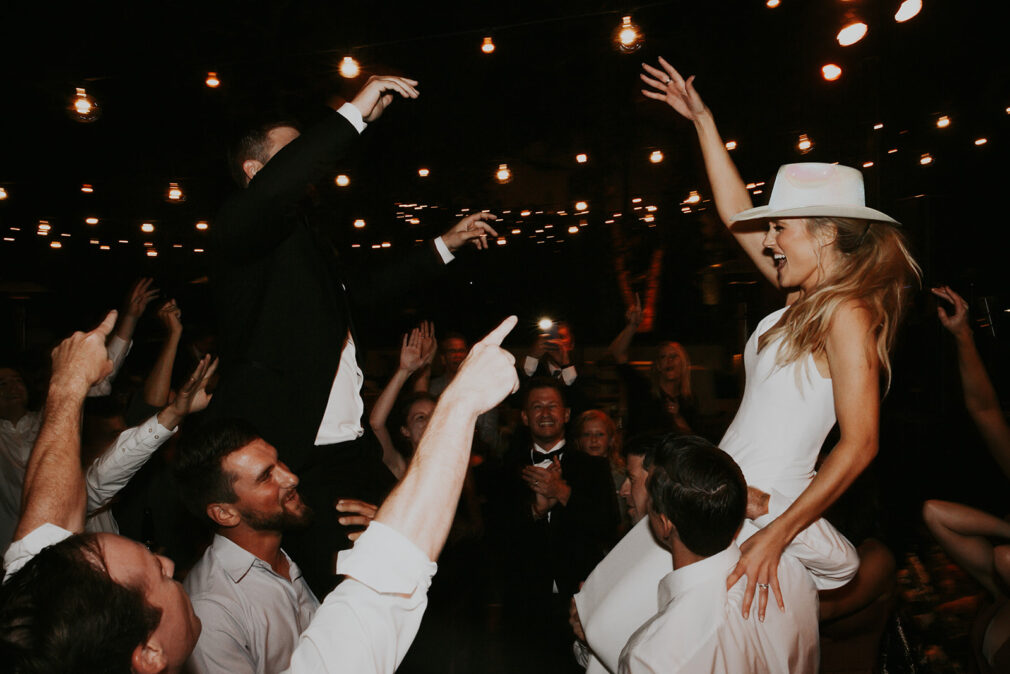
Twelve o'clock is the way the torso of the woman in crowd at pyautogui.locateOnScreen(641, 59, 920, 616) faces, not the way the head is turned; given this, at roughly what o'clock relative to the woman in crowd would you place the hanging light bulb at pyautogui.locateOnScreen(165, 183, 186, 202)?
The hanging light bulb is roughly at 1 o'clock from the woman in crowd.

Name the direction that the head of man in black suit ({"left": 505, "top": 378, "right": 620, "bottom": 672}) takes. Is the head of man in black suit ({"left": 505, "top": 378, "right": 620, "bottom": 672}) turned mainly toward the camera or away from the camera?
toward the camera

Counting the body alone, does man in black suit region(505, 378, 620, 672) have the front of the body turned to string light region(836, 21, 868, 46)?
no

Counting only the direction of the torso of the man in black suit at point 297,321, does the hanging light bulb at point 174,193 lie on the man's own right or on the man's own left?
on the man's own left

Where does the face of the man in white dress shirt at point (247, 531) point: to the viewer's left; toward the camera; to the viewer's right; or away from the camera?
to the viewer's right

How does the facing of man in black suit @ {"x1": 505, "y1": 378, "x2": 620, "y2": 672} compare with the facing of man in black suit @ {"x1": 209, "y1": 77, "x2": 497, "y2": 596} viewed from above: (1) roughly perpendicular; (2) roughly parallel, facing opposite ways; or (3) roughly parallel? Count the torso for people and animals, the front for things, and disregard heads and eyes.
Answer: roughly perpendicular

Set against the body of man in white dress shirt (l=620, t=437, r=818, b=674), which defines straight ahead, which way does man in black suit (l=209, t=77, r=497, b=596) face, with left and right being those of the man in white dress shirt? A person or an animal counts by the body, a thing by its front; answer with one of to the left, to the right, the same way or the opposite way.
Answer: to the right

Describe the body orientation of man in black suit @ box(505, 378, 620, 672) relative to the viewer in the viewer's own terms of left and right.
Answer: facing the viewer

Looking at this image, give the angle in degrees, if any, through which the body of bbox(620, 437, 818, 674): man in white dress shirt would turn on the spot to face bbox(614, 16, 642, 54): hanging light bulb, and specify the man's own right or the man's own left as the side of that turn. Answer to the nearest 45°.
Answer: approximately 45° to the man's own right

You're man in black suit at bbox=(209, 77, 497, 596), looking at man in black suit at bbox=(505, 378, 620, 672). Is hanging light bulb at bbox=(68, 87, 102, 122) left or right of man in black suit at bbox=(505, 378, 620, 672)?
left

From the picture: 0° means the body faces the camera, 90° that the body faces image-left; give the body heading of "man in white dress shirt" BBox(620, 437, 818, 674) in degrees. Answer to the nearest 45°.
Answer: approximately 135°

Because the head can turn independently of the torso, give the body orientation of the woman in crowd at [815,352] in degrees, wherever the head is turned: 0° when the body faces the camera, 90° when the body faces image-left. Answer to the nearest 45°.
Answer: approximately 90°

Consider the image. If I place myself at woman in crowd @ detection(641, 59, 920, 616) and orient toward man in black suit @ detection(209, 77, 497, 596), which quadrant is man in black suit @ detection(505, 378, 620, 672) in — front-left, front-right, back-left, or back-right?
front-right

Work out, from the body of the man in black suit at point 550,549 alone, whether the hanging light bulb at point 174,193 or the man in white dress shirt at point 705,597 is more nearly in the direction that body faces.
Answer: the man in white dress shirt

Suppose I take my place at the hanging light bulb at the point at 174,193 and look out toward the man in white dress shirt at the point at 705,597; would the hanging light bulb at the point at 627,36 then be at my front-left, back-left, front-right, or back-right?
front-left

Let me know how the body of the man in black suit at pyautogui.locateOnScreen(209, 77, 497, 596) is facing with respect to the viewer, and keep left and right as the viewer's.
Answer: facing to the right of the viewer
